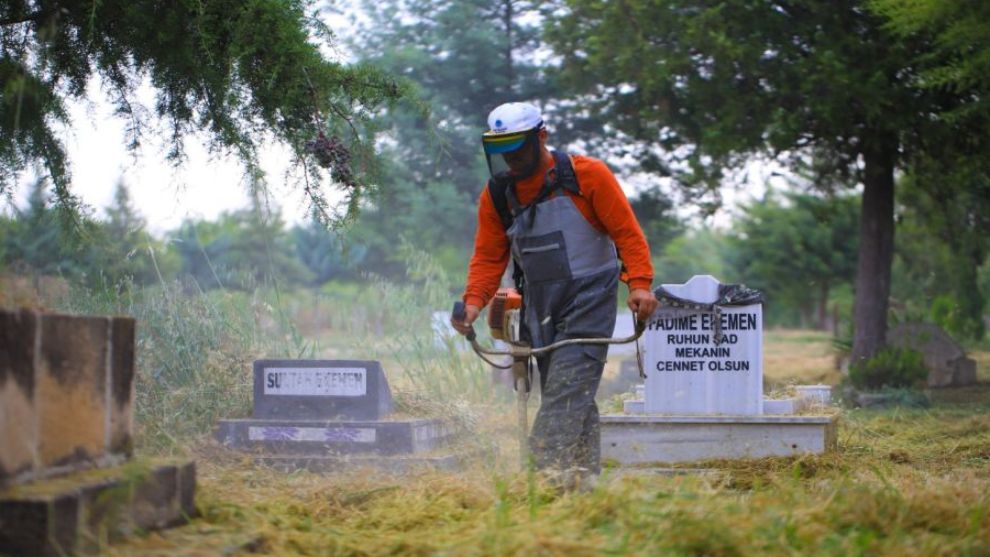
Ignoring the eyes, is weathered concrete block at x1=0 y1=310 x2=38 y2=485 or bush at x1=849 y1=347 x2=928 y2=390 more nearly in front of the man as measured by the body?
the weathered concrete block

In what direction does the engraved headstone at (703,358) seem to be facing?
toward the camera

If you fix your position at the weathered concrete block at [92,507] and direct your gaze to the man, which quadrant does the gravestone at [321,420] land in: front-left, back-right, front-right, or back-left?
front-left

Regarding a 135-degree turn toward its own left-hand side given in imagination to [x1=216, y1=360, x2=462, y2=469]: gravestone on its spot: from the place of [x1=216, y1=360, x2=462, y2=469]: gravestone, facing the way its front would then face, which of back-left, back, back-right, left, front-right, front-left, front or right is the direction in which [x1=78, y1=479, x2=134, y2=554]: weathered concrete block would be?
back-right

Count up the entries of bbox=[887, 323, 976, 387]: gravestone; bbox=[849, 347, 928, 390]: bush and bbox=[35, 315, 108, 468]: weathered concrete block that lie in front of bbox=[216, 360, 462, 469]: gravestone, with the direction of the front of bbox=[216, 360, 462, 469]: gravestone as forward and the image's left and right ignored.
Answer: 1

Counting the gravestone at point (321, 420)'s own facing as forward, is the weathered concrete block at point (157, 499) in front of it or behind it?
in front

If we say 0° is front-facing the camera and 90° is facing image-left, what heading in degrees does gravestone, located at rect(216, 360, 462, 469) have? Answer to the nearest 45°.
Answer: approximately 0°

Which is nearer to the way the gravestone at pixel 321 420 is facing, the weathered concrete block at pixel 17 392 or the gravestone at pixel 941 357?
the weathered concrete block

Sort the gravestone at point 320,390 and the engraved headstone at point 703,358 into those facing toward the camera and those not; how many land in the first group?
2

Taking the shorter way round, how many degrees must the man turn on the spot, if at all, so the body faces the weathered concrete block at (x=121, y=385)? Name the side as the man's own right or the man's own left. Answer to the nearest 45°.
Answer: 0° — they already face it

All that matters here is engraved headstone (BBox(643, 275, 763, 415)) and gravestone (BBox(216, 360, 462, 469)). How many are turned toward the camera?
2

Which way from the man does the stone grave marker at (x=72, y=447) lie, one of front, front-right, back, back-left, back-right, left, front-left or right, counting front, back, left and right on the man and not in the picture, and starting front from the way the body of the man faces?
front

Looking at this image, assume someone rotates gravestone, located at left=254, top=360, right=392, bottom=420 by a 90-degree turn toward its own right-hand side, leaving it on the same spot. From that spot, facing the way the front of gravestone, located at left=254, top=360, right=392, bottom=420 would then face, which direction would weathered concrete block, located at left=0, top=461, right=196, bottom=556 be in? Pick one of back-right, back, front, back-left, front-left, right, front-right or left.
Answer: left

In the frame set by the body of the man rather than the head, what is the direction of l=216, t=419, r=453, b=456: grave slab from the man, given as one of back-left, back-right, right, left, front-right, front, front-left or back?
right

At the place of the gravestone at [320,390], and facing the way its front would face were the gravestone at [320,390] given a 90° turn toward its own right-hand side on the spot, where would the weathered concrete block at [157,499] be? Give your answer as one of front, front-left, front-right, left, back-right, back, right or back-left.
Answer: left

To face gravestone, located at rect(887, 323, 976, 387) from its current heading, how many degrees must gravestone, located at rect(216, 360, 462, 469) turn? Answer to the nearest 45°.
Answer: approximately 135° to its left

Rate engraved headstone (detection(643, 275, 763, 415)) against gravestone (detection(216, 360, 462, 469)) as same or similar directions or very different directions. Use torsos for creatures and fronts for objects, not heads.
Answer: same or similar directions
